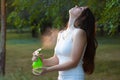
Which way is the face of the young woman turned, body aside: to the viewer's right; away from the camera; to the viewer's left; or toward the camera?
to the viewer's left

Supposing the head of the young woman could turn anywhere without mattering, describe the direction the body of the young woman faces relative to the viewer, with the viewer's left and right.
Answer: facing the viewer and to the left of the viewer

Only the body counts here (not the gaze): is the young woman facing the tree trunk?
no
